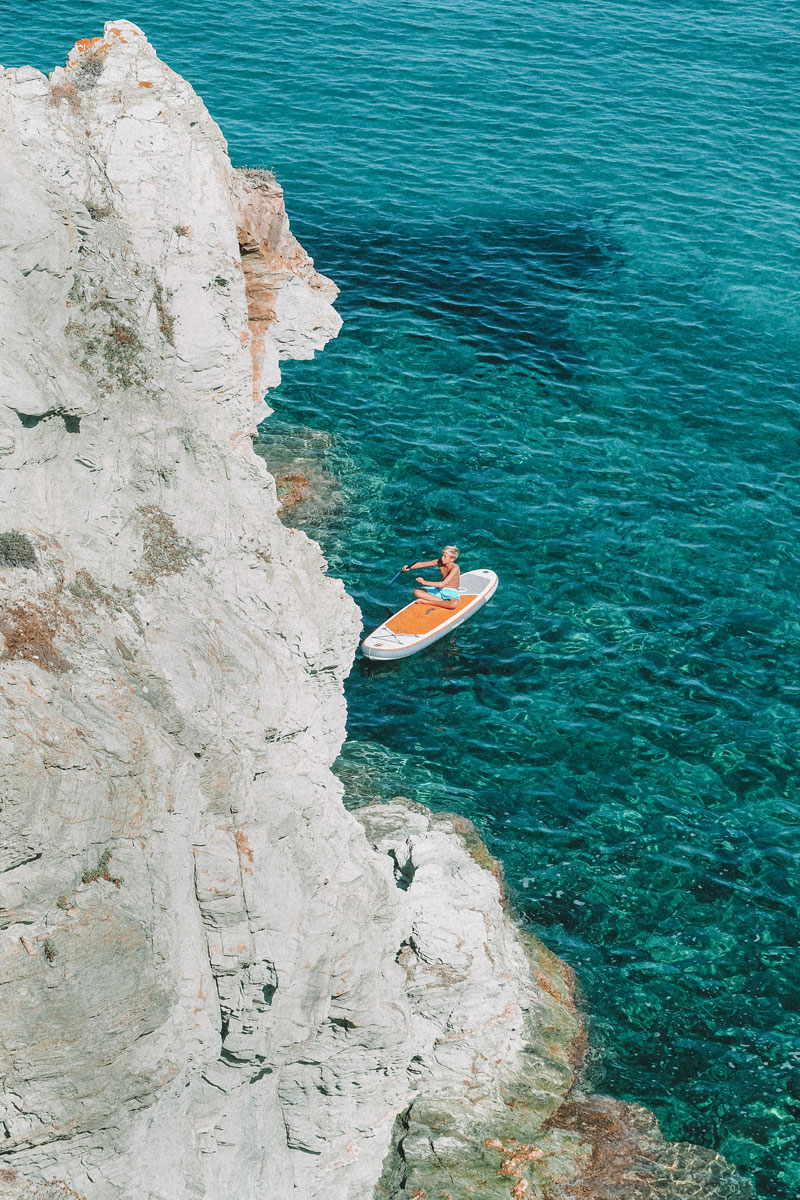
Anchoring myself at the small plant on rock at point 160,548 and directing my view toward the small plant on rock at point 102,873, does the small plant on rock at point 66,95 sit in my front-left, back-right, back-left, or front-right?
back-right

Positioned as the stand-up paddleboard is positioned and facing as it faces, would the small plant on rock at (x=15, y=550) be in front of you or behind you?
in front

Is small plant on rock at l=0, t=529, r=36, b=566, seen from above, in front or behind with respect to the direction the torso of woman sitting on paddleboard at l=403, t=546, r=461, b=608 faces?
in front

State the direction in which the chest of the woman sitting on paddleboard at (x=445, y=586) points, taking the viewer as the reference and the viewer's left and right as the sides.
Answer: facing the viewer and to the left of the viewer

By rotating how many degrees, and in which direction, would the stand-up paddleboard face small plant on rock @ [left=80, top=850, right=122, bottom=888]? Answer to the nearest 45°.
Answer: approximately 45° to its left

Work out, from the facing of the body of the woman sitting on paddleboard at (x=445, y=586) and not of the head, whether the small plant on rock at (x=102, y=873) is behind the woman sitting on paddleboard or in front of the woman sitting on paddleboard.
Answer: in front
